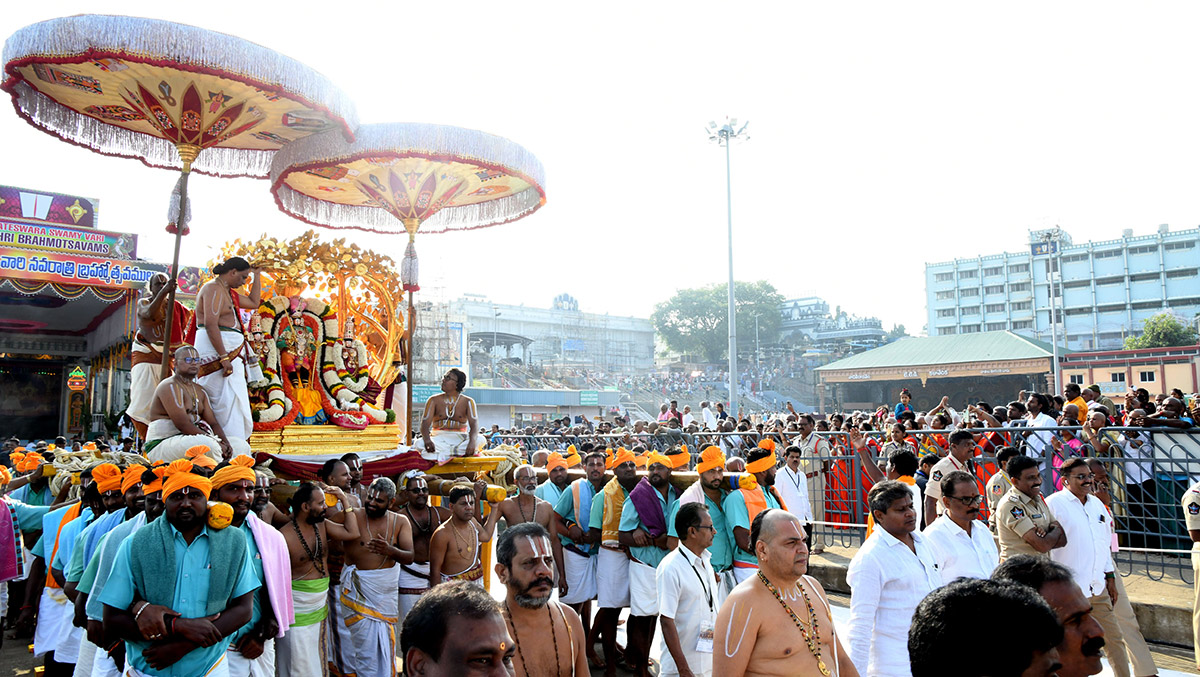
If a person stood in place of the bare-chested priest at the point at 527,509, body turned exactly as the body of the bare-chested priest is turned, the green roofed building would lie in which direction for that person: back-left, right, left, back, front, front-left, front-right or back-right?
back-left

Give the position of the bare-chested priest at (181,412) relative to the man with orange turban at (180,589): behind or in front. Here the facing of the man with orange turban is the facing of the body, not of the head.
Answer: behind

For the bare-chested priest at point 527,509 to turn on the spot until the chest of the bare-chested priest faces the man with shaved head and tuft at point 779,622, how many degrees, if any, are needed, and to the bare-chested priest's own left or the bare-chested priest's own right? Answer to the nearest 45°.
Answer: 0° — they already face them

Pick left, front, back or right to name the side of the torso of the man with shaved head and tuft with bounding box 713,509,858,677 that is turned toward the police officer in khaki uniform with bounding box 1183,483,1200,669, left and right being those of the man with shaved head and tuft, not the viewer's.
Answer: left

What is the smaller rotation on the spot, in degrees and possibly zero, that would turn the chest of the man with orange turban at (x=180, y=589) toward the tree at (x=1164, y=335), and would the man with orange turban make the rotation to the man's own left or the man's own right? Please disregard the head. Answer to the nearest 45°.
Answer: approximately 90° to the man's own left

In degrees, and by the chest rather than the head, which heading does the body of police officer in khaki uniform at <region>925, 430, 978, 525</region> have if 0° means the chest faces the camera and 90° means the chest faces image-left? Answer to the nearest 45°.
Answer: approximately 315°

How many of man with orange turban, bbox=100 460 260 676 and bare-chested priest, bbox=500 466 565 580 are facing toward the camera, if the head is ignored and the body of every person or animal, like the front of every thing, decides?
2

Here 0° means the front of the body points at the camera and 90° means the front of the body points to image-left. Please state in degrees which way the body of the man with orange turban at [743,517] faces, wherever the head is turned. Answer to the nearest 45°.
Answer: approximately 315°
